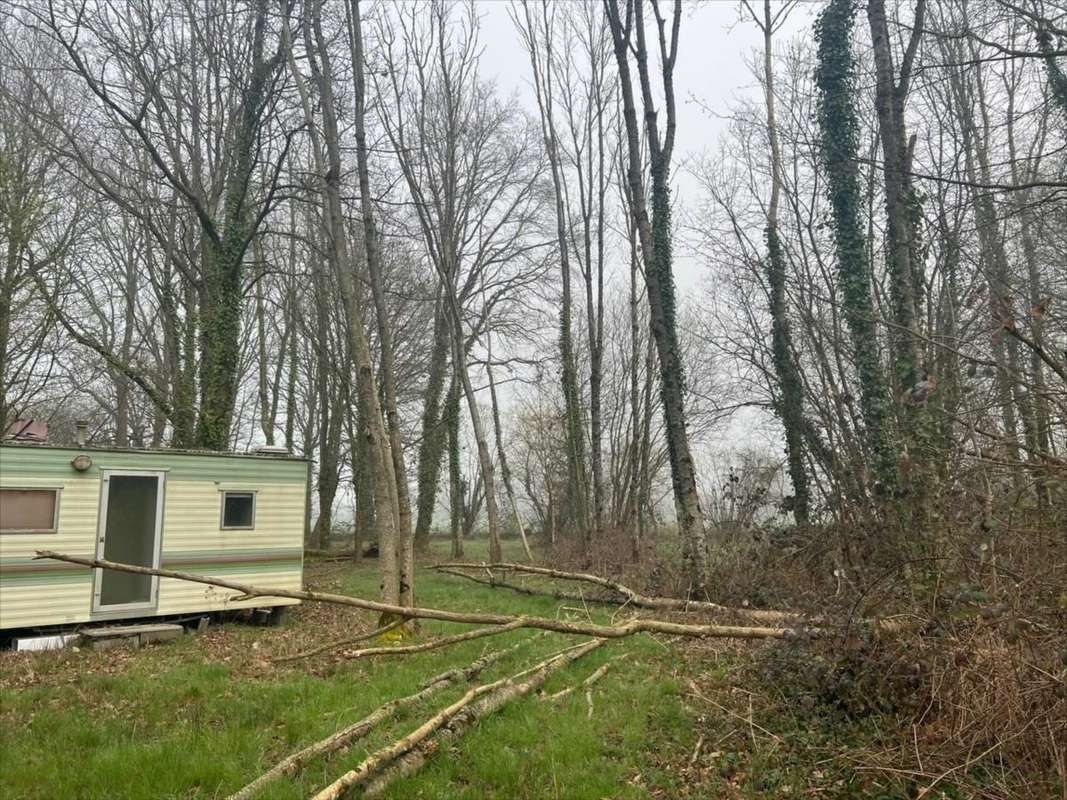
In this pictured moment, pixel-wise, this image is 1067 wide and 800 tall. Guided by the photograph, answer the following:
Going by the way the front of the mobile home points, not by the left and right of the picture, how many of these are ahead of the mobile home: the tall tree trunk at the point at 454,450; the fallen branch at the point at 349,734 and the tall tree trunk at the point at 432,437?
1

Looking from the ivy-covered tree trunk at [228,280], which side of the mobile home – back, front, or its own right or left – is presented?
back

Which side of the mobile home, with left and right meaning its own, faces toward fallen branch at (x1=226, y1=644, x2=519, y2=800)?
front

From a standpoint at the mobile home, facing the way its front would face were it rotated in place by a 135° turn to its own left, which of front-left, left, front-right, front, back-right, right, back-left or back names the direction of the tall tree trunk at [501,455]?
front

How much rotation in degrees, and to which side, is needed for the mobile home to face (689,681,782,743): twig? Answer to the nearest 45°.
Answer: approximately 45° to its left

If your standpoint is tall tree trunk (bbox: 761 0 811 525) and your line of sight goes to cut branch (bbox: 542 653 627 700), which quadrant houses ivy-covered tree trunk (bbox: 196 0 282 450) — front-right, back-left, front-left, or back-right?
front-right

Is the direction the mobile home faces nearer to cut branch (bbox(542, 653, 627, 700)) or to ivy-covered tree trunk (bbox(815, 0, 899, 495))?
the cut branch

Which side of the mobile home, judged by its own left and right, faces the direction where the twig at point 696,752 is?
front

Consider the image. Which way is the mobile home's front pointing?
toward the camera

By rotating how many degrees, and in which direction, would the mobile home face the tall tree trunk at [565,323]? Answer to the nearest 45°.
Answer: approximately 135° to its left

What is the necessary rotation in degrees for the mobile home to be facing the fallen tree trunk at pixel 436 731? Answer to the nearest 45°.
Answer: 0° — it already faces it

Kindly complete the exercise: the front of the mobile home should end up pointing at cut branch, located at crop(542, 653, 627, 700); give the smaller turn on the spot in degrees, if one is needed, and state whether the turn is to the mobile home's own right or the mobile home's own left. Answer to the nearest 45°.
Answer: approximately 45° to the mobile home's own left
